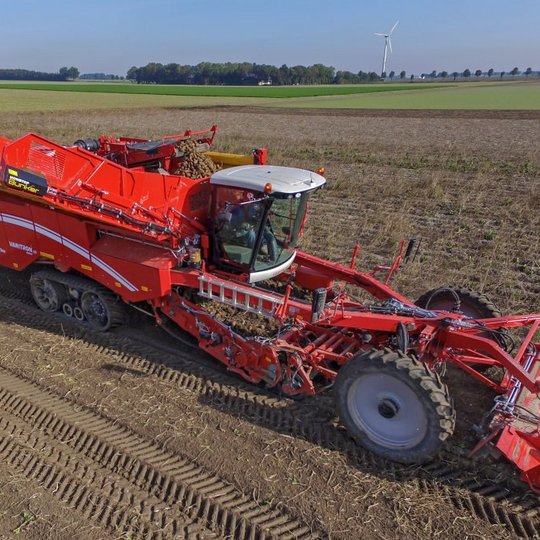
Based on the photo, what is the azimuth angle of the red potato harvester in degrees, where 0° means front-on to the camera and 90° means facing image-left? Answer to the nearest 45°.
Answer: approximately 315°
